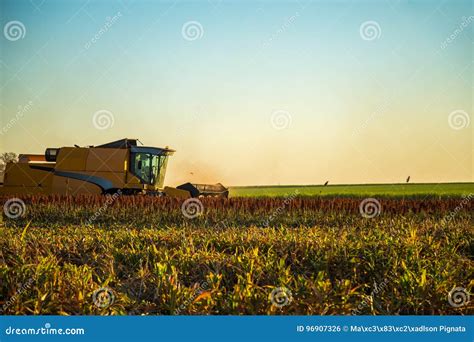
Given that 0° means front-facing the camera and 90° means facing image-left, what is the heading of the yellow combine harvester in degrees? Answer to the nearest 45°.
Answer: approximately 270°
